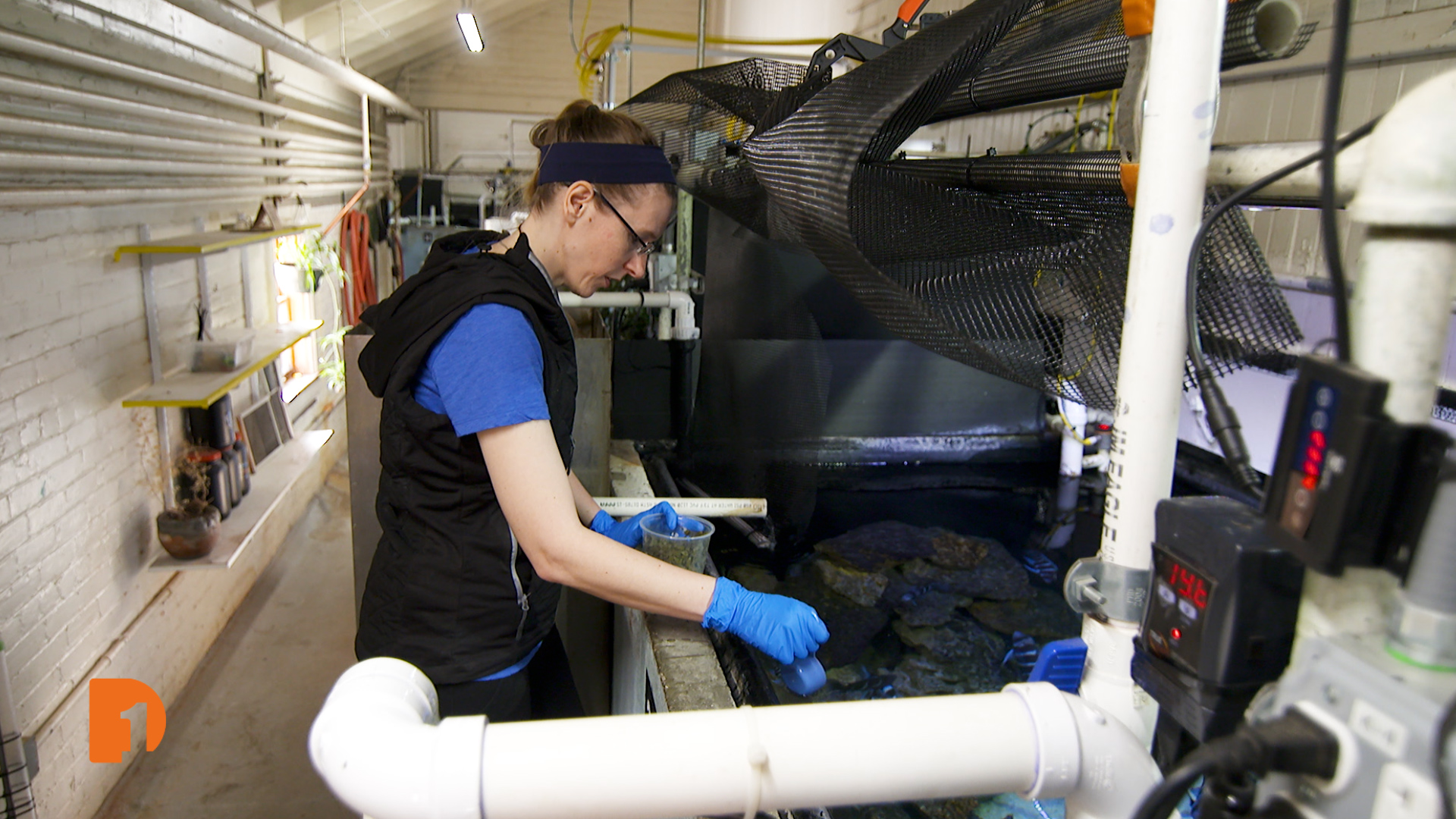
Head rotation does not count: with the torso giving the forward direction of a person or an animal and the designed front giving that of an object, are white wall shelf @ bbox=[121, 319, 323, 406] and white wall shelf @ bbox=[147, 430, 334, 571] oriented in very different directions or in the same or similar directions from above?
same or similar directions

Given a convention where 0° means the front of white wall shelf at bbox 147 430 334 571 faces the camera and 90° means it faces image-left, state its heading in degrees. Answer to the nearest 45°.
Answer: approximately 270°

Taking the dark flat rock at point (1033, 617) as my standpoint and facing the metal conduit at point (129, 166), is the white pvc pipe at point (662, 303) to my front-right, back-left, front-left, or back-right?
front-right

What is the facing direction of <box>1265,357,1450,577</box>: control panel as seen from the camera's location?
facing the viewer and to the left of the viewer

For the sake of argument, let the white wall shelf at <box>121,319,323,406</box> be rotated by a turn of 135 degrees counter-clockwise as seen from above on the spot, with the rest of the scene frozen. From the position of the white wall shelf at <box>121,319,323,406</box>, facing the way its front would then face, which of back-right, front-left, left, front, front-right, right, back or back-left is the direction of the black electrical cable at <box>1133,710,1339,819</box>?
back-left

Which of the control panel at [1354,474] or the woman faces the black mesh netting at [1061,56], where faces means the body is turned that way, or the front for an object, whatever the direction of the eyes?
the woman

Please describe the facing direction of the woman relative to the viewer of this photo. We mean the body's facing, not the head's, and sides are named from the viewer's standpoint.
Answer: facing to the right of the viewer

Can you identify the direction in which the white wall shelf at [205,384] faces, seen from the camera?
facing to the right of the viewer

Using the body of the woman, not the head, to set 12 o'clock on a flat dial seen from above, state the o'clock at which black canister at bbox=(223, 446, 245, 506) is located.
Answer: The black canister is roughly at 8 o'clock from the woman.

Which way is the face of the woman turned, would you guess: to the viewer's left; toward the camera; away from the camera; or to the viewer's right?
to the viewer's right

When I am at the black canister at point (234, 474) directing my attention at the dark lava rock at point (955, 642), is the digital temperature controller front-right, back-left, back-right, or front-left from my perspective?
front-right

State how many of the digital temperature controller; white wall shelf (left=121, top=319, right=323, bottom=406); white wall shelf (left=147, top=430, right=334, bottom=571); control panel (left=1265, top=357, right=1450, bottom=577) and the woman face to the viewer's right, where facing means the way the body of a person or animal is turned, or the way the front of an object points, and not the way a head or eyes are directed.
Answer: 3

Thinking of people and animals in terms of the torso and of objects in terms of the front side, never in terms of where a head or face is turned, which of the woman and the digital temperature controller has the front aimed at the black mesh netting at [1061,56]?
the woman
